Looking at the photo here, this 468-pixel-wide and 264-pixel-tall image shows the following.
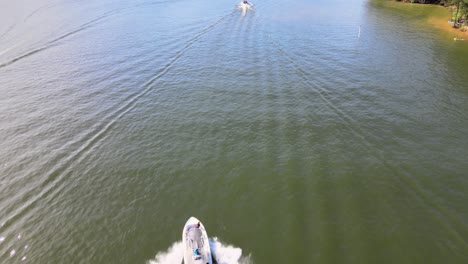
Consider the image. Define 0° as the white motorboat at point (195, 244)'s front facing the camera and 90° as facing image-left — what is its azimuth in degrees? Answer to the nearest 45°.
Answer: approximately 180°
